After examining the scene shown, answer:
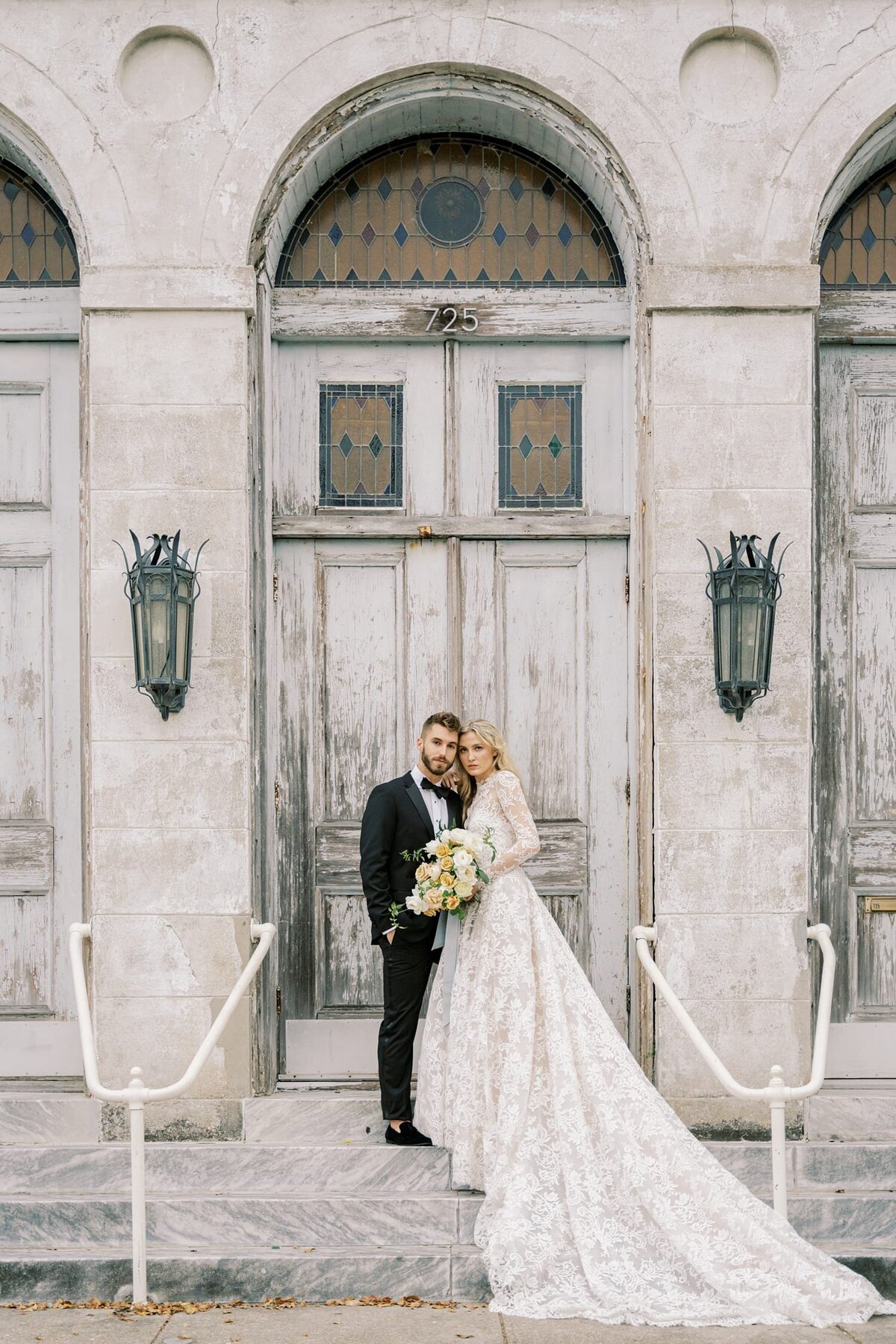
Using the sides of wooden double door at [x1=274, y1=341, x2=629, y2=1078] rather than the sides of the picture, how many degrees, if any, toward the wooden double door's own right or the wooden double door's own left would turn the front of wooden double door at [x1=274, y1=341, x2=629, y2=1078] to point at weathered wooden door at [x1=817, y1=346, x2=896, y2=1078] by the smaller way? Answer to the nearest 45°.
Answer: approximately 90° to the wooden double door's own left

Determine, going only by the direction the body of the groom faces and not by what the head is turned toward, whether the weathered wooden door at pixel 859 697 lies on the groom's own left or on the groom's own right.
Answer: on the groom's own left

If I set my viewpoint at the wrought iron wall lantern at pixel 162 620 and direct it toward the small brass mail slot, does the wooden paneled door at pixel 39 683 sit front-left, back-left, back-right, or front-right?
back-left

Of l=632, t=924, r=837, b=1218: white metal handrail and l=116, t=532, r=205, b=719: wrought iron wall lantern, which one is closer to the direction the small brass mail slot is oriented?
the white metal handrail

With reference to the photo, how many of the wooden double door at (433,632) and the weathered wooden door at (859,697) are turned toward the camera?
2

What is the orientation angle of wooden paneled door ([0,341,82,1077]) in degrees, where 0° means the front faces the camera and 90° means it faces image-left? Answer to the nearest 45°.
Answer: approximately 0°

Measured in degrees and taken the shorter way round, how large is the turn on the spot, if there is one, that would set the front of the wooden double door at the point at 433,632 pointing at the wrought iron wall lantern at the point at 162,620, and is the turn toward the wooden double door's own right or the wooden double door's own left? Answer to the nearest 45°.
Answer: approximately 45° to the wooden double door's own right

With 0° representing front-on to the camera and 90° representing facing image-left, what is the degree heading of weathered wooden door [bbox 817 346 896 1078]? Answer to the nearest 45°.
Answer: approximately 0°

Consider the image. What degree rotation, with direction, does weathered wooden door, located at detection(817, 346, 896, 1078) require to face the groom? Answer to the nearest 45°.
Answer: approximately 45° to its right

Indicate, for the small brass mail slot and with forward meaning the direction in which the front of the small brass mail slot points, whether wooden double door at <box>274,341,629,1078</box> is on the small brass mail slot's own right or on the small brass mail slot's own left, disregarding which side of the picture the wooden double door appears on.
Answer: on the small brass mail slot's own right
